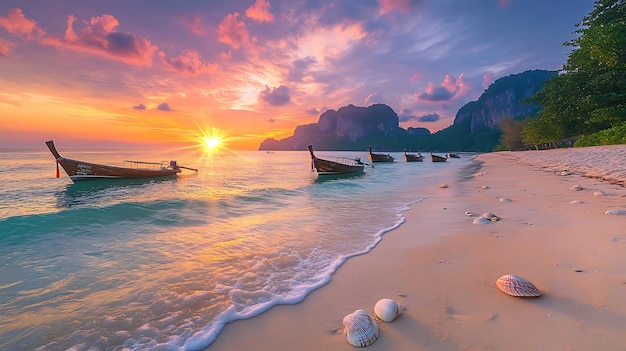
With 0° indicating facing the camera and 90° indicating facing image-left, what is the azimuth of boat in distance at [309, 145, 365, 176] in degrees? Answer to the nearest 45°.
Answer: approximately 90°

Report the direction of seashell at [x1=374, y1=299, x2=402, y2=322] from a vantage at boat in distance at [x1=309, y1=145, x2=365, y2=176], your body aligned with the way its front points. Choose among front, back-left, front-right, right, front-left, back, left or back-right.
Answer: left

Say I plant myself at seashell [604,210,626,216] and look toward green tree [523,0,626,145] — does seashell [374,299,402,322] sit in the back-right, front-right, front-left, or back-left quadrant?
back-left

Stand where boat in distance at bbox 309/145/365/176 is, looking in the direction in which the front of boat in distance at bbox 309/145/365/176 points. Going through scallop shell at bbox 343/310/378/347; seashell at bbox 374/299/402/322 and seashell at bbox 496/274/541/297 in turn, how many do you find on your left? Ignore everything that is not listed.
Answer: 3

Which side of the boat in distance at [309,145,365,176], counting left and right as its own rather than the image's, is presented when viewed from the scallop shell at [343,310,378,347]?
left

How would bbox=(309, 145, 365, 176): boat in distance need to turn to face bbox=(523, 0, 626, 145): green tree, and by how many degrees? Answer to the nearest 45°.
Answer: approximately 180°

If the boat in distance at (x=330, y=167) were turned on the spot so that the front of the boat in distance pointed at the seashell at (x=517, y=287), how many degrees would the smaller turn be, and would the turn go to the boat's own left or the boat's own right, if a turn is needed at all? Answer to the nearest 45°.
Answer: approximately 90° to the boat's own left

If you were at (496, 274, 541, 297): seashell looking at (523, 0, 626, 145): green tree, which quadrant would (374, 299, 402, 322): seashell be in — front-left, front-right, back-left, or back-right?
back-left

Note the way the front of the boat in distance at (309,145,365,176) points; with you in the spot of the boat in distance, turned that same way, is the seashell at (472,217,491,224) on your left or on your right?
on your left
